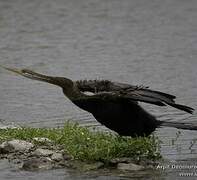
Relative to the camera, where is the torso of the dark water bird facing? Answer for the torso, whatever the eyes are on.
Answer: to the viewer's left
